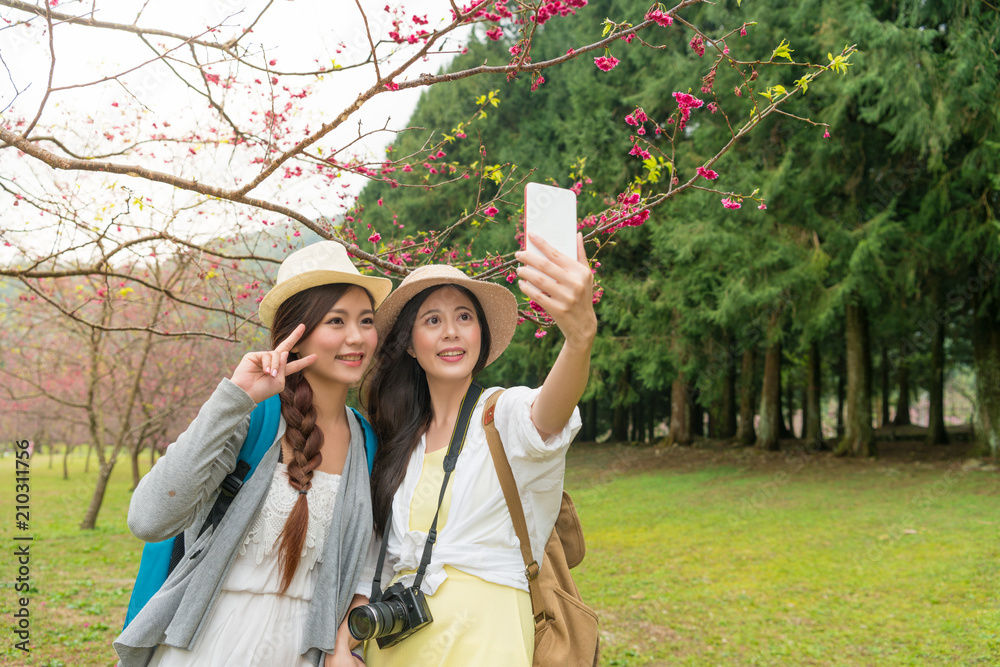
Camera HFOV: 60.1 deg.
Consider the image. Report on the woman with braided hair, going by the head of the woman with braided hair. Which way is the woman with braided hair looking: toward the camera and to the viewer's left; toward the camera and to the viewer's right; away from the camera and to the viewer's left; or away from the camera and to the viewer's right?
toward the camera and to the viewer's right

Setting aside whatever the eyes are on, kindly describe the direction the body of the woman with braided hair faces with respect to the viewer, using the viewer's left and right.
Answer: facing the viewer and to the right of the viewer
